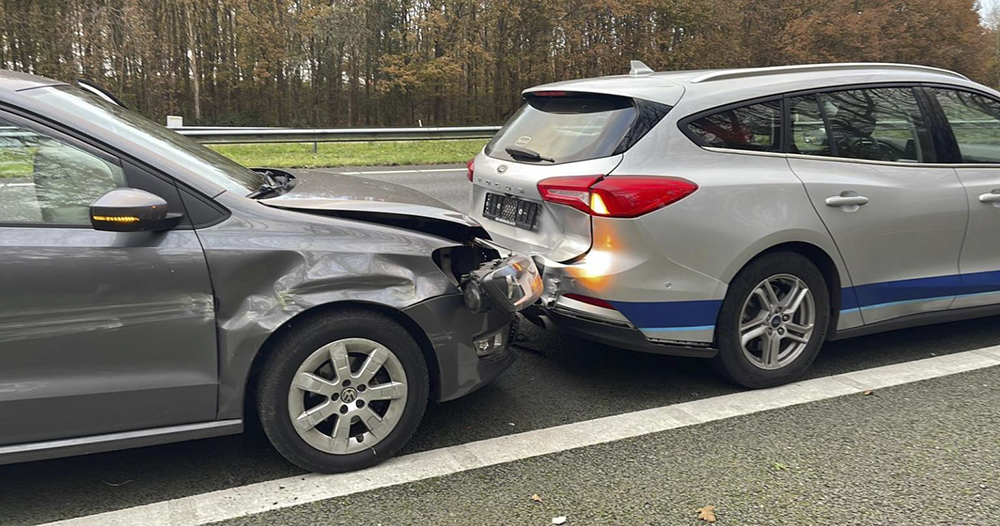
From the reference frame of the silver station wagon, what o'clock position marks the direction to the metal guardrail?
The metal guardrail is roughly at 9 o'clock from the silver station wagon.

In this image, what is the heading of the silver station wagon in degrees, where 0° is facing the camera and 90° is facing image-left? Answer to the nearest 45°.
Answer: approximately 225°
